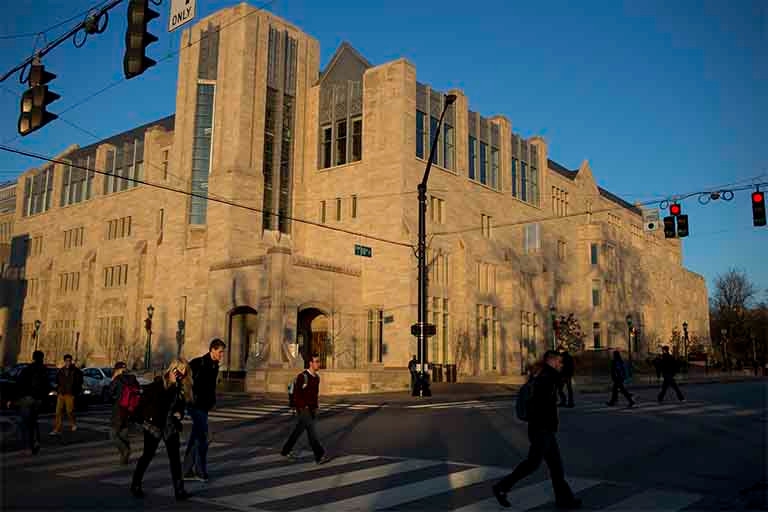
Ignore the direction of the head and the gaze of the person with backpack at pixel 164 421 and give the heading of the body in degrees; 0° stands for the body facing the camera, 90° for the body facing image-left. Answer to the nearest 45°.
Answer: approximately 315°

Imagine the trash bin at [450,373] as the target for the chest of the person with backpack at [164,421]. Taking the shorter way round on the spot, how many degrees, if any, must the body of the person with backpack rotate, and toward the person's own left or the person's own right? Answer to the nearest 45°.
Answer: approximately 90° to the person's own left

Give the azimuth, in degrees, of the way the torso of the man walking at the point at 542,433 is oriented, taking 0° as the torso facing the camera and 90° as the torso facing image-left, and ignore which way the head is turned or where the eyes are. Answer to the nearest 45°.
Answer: approximately 270°

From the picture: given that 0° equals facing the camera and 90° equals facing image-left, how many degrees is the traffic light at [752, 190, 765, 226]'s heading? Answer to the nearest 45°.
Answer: approximately 0°
